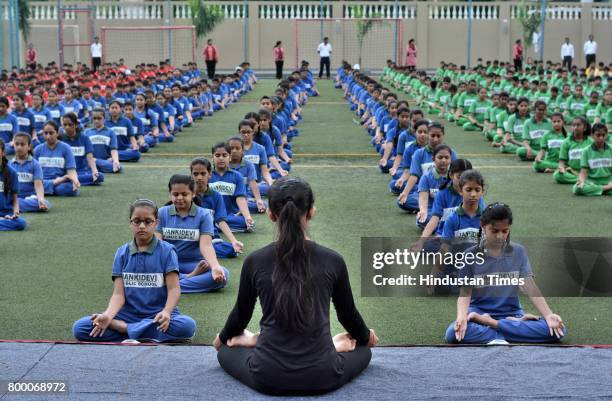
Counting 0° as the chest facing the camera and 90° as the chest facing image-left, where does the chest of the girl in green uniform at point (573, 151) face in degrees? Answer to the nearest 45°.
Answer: approximately 45°

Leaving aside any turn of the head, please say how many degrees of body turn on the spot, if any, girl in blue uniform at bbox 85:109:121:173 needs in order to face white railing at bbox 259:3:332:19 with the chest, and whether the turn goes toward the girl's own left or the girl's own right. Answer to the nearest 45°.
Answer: approximately 180°

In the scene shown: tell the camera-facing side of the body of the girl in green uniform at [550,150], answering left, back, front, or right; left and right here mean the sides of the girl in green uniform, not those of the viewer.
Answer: front

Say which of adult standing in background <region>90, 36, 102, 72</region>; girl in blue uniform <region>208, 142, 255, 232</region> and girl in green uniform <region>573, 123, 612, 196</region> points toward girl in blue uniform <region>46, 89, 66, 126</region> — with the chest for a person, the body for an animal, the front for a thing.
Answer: the adult standing in background

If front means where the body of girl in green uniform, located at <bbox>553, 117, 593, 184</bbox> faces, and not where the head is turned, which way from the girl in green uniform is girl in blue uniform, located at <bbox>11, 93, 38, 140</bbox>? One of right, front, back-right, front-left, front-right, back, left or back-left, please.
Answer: front-right

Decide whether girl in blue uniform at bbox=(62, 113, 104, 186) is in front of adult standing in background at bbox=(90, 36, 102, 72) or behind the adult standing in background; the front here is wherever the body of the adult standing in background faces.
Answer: in front

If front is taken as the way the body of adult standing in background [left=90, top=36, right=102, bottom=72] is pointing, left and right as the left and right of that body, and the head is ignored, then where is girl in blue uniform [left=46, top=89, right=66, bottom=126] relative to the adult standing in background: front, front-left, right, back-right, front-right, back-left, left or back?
front

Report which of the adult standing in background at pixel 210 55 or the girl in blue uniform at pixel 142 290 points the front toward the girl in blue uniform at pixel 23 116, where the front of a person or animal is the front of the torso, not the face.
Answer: the adult standing in background

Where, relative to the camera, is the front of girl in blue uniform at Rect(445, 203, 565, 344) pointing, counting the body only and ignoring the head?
toward the camera

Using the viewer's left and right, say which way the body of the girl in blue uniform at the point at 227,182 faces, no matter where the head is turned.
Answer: facing the viewer

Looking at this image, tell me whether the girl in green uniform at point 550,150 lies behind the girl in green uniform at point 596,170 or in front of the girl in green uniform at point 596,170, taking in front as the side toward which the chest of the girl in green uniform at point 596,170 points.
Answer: behind

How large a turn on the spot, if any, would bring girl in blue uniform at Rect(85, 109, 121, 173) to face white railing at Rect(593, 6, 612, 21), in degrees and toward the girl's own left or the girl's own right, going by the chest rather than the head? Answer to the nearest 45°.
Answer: approximately 135° to the girl's own left
